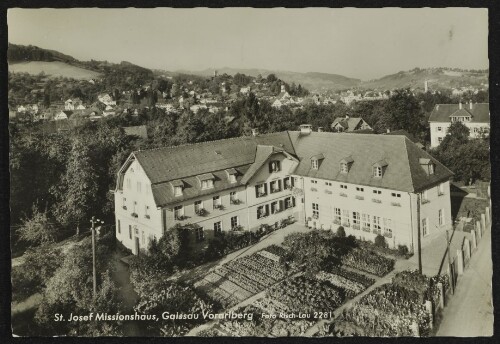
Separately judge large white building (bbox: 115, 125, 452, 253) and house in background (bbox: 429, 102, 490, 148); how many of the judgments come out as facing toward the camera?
2

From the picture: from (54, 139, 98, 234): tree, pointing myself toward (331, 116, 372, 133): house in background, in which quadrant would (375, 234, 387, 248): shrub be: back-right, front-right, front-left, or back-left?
front-right

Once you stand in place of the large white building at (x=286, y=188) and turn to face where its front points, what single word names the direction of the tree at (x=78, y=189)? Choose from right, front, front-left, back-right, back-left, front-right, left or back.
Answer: right

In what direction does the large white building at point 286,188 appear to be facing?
toward the camera

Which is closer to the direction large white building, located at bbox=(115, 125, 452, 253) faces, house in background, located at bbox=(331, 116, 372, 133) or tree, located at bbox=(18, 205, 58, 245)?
the tree

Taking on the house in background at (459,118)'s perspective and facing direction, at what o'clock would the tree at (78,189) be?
The tree is roughly at 2 o'clock from the house in background.

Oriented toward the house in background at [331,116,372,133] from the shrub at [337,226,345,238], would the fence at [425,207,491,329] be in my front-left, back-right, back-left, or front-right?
back-right

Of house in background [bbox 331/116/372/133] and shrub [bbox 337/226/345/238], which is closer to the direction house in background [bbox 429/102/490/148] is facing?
the shrub

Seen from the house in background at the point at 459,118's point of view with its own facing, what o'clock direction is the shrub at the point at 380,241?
The shrub is roughly at 1 o'clock from the house in background.

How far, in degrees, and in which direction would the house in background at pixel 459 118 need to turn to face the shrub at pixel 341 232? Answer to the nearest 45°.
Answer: approximately 45° to its right

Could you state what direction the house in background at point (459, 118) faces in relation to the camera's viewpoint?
facing the viewer
